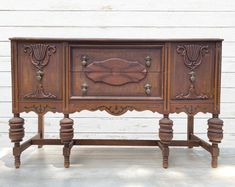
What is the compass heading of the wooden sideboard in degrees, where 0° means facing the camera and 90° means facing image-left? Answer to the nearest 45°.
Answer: approximately 0°
